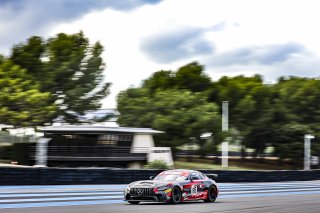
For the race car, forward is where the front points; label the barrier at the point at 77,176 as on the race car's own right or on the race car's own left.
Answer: on the race car's own right

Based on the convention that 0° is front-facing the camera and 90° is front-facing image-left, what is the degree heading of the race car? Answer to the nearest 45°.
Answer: approximately 45°
